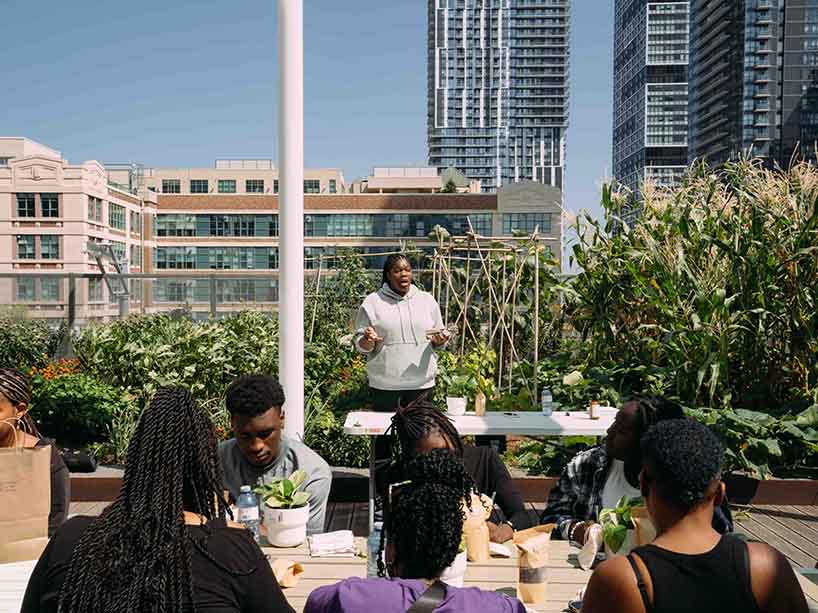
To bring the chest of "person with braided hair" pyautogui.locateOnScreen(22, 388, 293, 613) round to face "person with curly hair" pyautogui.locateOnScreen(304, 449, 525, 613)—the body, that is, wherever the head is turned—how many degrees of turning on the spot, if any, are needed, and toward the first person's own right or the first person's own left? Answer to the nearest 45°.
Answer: approximately 135° to the first person's own right

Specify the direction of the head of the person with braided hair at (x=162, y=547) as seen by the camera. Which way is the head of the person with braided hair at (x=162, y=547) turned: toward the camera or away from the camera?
away from the camera

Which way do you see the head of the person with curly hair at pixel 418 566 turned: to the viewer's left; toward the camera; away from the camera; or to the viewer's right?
away from the camera

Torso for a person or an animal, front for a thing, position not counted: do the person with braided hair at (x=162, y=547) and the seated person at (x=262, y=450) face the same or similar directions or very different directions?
very different directions

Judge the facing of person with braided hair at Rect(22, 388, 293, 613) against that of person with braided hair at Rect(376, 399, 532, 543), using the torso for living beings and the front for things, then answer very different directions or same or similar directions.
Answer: very different directions

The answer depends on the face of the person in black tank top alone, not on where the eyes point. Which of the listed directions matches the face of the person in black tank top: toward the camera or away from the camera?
away from the camera

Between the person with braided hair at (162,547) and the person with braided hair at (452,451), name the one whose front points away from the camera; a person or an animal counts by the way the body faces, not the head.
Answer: the person with braided hair at (162,547)

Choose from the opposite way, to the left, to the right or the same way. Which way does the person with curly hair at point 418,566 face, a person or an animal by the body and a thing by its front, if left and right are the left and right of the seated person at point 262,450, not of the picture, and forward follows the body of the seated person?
the opposite way

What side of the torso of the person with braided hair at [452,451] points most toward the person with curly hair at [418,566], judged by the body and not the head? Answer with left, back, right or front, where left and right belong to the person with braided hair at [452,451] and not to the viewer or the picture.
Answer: front

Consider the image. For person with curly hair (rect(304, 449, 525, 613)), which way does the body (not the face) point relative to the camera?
away from the camera

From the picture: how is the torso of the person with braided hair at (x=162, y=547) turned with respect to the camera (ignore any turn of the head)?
away from the camera

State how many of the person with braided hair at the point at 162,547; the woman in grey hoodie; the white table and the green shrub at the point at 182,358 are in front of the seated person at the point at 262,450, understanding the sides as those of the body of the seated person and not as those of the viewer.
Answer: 1

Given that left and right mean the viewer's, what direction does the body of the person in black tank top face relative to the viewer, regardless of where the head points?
facing away from the viewer
